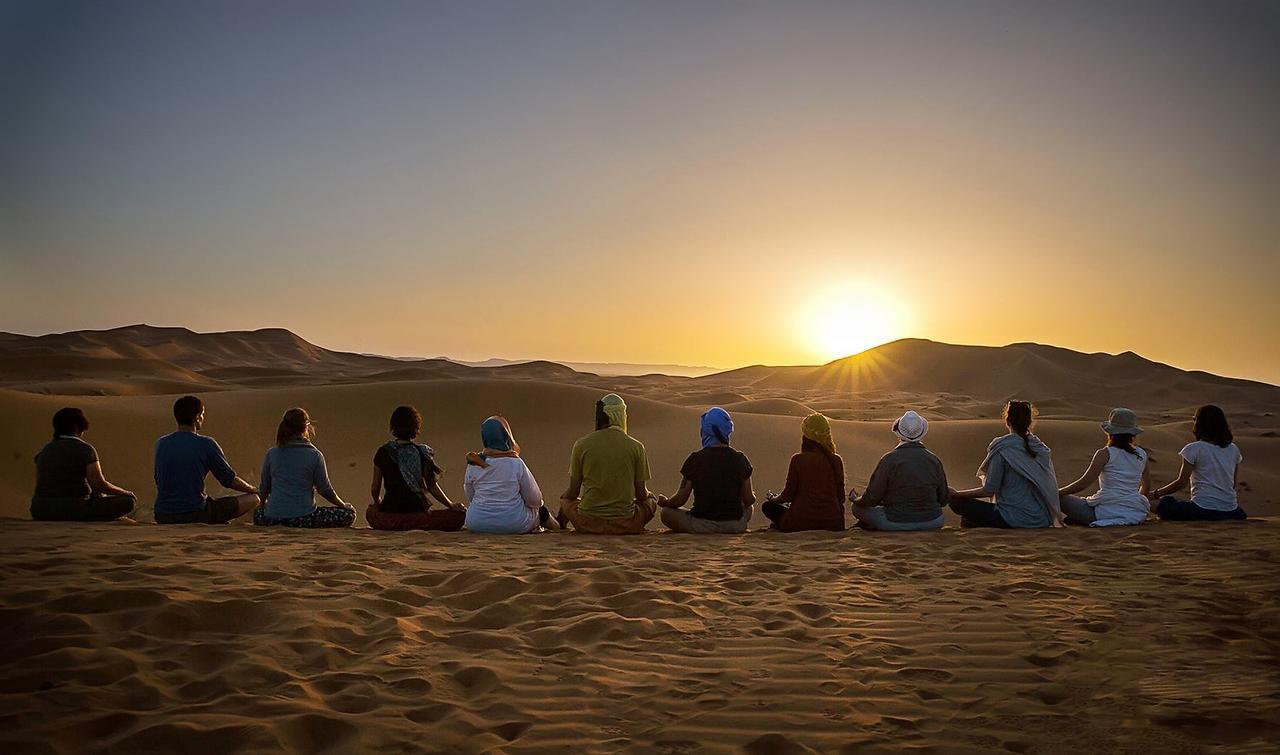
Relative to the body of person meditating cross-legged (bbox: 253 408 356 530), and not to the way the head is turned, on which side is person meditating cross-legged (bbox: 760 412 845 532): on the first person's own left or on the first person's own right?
on the first person's own right

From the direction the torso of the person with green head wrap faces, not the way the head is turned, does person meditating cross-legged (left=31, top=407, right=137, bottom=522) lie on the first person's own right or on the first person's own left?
on the first person's own left

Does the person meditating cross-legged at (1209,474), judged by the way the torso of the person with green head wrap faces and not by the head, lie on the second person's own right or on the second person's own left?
on the second person's own right

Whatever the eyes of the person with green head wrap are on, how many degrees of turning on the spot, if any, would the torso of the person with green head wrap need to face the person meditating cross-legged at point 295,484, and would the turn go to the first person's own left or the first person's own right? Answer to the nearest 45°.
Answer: approximately 90° to the first person's own left

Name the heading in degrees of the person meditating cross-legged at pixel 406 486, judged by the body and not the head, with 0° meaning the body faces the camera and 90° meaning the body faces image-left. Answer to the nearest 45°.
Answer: approximately 180°

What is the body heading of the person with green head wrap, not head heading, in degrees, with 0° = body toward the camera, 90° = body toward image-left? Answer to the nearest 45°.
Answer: approximately 180°

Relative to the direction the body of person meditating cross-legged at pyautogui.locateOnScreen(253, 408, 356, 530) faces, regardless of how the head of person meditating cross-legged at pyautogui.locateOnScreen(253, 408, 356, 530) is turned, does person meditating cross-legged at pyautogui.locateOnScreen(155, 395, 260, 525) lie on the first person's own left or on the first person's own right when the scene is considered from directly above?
on the first person's own left

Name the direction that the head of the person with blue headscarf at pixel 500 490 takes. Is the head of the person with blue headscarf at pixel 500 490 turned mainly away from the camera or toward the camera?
away from the camera

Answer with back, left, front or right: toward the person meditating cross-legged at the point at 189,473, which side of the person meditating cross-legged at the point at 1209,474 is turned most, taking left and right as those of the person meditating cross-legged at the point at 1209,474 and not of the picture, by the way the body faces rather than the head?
left

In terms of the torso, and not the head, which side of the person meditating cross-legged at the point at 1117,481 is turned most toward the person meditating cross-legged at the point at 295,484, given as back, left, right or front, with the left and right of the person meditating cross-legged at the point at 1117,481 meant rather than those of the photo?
left

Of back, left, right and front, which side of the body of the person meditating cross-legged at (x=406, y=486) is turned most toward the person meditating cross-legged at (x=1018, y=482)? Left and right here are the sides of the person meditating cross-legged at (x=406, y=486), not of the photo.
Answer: right

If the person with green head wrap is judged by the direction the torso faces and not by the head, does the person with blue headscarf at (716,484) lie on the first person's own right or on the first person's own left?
on the first person's own right

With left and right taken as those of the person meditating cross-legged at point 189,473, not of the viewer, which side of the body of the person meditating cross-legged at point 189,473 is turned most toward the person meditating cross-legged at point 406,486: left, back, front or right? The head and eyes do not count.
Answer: right

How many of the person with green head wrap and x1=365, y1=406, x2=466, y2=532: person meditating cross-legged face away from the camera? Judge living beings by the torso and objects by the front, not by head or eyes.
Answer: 2
